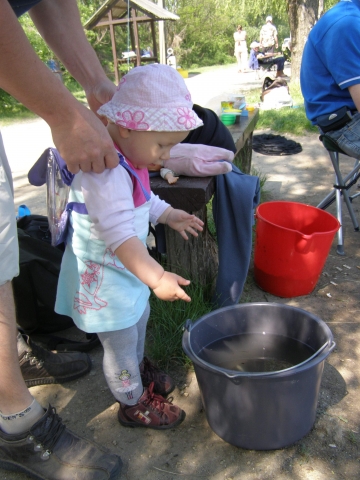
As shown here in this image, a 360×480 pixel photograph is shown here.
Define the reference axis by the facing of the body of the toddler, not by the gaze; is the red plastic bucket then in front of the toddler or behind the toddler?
in front

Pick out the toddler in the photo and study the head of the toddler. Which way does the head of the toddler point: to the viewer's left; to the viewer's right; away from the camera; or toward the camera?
to the viewer's right

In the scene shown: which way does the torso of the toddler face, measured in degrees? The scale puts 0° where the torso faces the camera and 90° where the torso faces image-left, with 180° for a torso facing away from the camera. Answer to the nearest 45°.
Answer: approximately 270°

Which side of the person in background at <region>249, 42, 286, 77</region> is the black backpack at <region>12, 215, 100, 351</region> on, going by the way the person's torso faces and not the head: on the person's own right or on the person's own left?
on the person's own right
